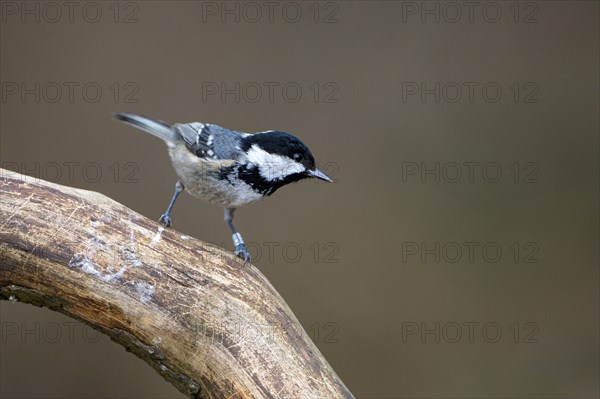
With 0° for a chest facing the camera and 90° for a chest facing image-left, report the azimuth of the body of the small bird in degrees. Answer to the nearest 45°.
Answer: approximately 270°
